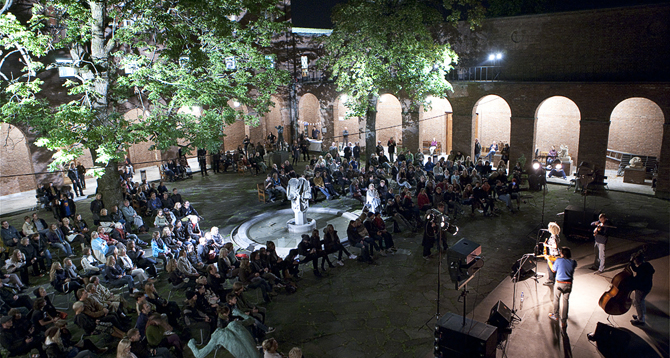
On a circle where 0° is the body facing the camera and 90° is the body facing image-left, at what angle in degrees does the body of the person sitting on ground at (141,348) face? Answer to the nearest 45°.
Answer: approximately 270°

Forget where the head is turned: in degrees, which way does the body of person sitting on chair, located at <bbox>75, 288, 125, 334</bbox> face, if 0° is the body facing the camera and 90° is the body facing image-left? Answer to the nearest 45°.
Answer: approximately 270°

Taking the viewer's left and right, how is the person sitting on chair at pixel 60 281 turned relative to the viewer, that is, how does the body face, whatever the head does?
facing to the right of the viewer

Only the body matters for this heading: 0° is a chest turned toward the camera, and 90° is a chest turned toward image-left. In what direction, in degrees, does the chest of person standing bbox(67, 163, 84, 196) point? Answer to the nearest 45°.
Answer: approximately 315°

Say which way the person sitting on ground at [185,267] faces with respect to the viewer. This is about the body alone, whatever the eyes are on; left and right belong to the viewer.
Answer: facing to the right of the viewer

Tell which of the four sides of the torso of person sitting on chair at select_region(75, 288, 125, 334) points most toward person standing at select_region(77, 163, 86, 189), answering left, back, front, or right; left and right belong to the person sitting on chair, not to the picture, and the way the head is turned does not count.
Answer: left

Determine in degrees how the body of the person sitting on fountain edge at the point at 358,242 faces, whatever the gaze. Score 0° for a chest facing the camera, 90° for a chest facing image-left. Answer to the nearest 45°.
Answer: approximately 315°

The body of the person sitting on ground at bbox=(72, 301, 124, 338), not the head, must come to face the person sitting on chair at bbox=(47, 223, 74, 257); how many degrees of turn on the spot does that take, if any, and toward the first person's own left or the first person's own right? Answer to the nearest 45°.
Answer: approximately 90° to the first person's own left

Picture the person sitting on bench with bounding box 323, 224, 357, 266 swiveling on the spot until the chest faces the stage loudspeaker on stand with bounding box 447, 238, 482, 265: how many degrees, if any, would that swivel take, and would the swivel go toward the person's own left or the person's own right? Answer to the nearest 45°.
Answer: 0° — they already face it

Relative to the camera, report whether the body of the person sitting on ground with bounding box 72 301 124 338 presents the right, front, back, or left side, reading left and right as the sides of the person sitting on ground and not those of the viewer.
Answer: right
